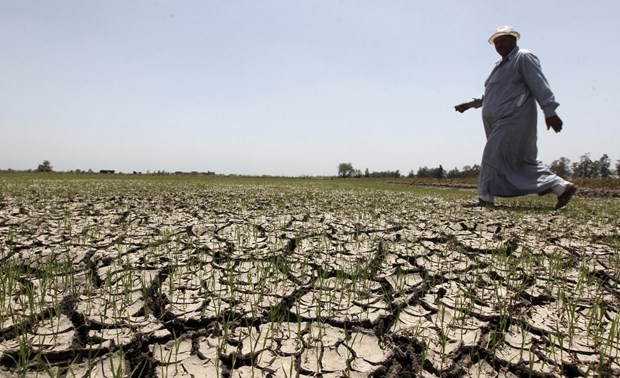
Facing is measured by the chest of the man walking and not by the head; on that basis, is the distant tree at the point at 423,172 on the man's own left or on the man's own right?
on the man's own right

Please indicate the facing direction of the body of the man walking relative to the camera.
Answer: to the viewer's left
